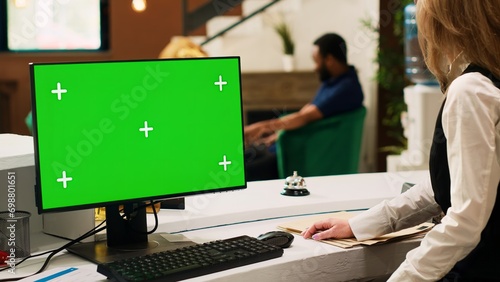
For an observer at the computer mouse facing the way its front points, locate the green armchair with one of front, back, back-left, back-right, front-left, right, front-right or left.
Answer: front-right

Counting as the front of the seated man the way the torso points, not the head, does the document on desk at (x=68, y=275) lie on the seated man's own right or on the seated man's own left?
on the seated man's own left

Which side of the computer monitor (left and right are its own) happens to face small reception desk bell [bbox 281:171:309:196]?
left

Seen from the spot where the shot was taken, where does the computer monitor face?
facing the viewer and to the right of the viewer

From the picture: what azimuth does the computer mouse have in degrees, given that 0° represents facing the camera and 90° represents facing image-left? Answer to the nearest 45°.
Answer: approximately 135°

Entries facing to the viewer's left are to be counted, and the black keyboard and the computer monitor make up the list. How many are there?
0

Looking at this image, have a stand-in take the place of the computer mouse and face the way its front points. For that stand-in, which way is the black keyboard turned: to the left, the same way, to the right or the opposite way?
the opposite way

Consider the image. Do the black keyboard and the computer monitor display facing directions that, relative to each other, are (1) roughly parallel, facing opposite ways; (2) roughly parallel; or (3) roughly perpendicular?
roughly parallel

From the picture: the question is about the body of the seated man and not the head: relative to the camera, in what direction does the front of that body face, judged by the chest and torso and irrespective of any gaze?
to the viewer's left

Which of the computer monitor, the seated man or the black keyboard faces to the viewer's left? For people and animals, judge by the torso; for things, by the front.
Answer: the seated man

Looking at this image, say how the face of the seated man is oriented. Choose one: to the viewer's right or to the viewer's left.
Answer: to the viewer's left

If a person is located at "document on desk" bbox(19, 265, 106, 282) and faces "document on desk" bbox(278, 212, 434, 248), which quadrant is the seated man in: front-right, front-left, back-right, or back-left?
front-left

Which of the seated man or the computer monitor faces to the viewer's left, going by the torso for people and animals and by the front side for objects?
the seated man

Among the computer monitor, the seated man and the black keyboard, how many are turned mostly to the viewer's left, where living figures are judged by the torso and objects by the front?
1

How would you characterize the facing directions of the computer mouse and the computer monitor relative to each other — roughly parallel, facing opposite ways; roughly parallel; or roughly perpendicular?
roughly parallel, facing opposite ways
